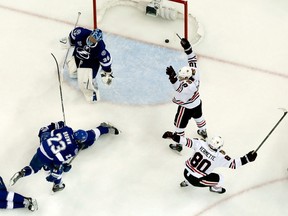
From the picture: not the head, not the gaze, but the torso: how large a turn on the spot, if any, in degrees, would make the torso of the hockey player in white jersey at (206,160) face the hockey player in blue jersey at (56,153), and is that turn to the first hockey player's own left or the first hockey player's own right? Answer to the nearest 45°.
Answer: approximately 135° to the first hockey player's own left

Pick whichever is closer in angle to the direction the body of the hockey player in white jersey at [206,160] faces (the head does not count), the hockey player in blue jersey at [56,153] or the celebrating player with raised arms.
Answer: the celebrating player with raised arms

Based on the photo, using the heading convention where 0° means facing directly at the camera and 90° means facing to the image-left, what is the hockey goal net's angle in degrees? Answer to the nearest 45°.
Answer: approximately 0°

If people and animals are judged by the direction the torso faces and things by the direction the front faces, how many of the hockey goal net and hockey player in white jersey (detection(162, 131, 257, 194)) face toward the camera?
1

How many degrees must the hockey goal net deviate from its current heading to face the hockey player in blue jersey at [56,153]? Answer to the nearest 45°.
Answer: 0° — it already faces them

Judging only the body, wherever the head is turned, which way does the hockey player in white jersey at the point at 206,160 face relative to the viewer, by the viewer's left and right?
facing away from the viewer and to the right of the viewer

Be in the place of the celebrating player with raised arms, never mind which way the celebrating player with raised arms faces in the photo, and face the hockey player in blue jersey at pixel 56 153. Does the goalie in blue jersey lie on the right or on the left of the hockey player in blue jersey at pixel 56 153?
right

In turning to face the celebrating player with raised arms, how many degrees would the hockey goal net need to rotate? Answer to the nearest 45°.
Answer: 0° — it already faces them

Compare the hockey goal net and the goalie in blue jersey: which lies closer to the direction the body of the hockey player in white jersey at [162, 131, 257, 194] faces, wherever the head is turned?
the hockey goal net
